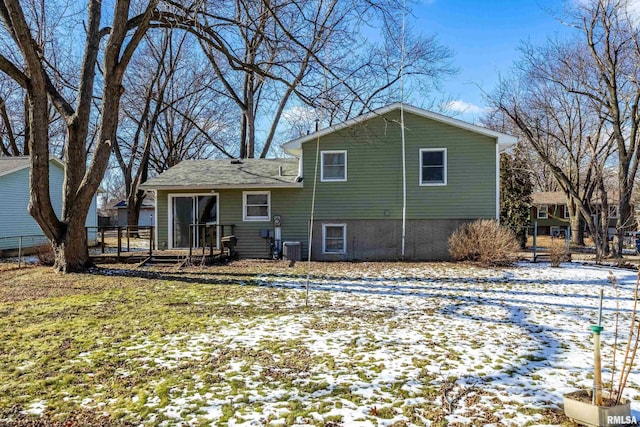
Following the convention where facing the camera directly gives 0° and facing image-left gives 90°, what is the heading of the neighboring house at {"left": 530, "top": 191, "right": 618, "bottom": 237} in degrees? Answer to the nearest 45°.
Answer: approximately 0°

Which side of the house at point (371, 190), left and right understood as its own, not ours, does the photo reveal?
back

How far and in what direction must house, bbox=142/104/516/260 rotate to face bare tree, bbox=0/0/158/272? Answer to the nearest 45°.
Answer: approximately 135° to its left

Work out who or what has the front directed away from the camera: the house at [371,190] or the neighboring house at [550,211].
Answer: the house

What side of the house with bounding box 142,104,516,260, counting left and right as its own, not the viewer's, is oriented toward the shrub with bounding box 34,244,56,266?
left

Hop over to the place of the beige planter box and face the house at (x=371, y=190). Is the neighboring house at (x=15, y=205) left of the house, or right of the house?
left

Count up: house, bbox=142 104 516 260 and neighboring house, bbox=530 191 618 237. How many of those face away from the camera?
1

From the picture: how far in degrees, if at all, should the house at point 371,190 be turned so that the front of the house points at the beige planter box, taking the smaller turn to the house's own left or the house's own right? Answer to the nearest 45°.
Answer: approximately 180°
